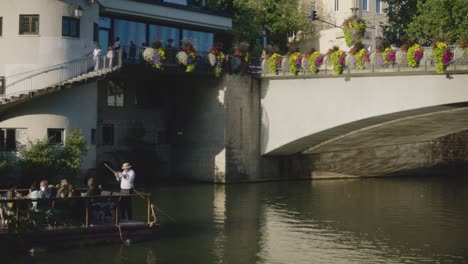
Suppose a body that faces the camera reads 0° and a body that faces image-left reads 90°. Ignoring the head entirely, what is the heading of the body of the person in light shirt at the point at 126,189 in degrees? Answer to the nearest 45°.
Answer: approximately 45°

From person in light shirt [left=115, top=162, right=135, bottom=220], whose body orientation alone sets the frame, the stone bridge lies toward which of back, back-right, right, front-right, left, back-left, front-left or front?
back

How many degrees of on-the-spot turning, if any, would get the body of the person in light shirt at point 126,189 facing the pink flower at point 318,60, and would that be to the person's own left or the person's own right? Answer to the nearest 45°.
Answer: approximately 180°

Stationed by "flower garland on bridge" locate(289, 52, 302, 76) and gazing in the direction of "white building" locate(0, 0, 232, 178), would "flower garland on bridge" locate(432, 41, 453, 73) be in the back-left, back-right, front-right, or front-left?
back-left

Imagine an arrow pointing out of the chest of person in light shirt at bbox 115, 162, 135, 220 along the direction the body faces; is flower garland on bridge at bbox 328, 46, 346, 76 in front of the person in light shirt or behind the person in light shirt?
behind

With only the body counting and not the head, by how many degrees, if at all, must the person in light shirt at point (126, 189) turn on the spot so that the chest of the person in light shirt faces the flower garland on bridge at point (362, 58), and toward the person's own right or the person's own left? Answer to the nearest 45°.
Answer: approximately 180°

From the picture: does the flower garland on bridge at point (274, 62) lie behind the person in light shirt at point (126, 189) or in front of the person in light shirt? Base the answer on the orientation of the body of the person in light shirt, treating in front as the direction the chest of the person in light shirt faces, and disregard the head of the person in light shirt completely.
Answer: behind

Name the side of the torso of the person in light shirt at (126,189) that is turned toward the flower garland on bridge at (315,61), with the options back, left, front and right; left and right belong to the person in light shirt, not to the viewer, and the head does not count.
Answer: back
